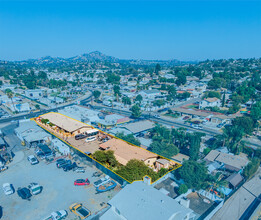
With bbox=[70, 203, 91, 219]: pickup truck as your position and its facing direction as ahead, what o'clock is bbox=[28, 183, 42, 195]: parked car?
The parked car is roughly at 12 o'clock from the pickup truck.

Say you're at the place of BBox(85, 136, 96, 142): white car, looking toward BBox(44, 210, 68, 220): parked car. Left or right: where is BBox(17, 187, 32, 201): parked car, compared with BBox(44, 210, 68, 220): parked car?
right
